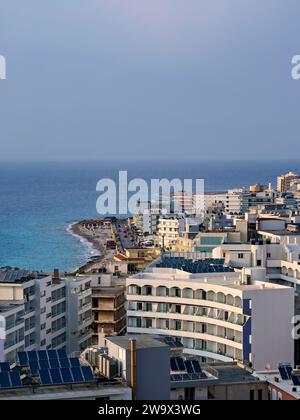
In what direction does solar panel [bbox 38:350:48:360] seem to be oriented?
toward the camera

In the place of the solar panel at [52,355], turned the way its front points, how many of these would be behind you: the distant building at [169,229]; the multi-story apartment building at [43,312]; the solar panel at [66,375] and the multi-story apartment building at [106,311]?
3

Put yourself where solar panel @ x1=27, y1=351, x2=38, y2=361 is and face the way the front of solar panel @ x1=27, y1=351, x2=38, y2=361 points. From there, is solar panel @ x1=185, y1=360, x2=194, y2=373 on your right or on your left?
on your left

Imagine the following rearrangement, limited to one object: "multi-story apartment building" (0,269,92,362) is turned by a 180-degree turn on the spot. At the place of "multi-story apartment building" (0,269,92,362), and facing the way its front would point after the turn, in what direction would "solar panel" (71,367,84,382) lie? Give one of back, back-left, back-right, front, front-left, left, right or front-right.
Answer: back-left

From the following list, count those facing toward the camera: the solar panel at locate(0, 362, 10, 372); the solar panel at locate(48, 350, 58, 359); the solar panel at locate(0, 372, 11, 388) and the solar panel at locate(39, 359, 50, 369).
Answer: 4

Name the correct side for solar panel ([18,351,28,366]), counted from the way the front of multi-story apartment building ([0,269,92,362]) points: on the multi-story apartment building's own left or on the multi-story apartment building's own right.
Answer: on the multi-story apartment building's own right

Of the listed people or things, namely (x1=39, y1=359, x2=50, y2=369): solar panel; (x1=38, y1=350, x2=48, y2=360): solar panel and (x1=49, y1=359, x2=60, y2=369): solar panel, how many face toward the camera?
3

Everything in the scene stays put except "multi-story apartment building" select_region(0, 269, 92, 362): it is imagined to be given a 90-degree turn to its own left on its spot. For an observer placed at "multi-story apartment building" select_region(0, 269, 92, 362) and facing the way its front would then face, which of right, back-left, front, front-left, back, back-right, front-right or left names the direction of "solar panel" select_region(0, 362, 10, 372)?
back-right

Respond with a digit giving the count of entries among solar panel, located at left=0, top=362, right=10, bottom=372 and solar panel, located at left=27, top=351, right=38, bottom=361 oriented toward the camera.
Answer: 2

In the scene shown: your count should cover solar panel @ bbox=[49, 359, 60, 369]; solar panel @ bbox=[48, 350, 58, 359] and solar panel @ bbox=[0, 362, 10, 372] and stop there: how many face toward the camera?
3

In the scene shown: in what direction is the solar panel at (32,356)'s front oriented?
toward the camera

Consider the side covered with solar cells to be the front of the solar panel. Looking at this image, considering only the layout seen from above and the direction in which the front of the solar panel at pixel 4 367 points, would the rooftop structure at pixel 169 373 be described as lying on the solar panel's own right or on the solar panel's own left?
on the solar panel's own left

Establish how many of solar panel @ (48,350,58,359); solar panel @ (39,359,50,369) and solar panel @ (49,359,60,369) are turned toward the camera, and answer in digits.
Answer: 3

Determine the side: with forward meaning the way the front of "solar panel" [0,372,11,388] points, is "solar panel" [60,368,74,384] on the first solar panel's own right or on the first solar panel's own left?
on the first solar panel's own left
